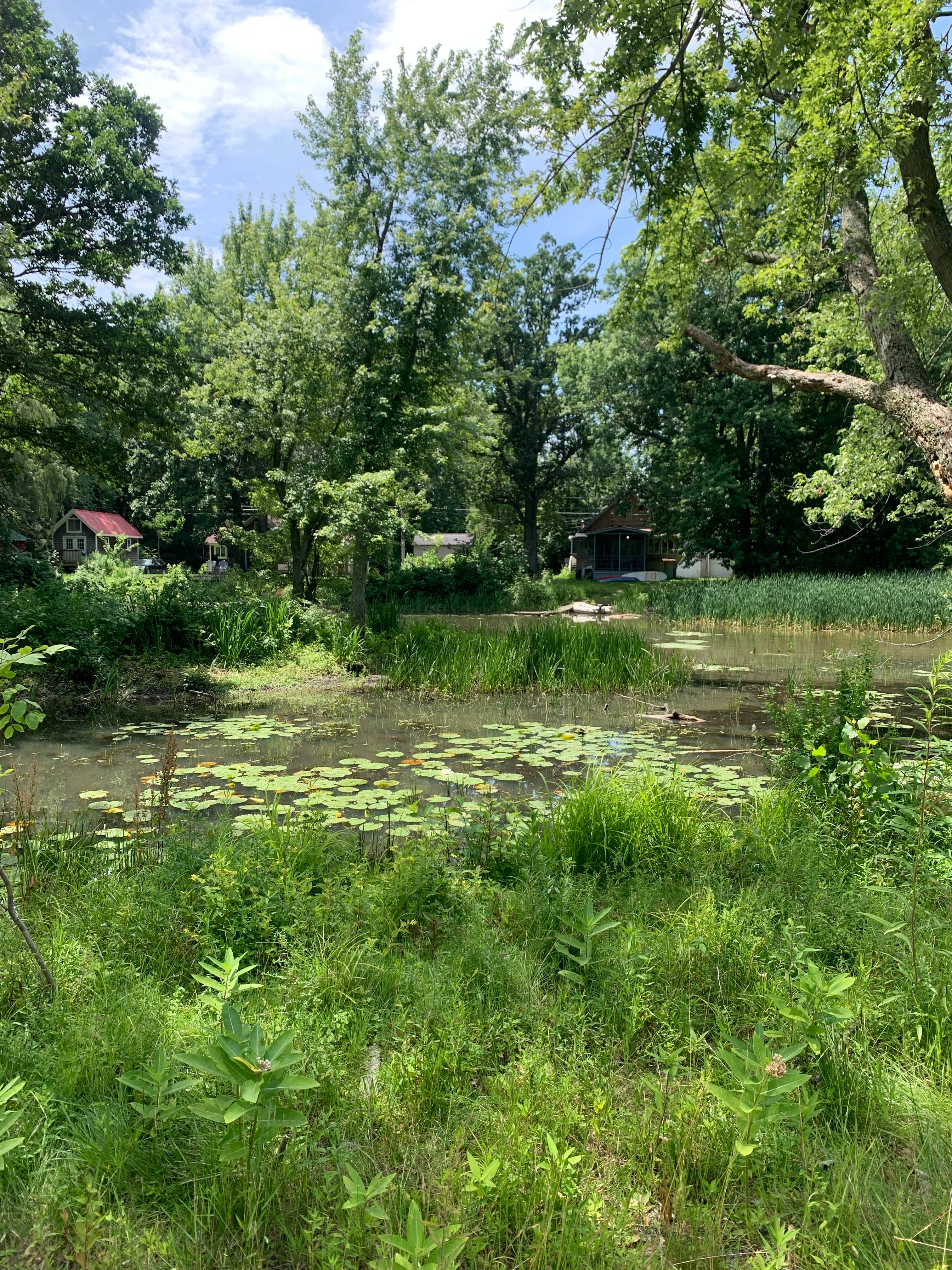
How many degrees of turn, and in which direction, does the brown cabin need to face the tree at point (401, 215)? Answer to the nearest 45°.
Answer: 0° — it already faces it

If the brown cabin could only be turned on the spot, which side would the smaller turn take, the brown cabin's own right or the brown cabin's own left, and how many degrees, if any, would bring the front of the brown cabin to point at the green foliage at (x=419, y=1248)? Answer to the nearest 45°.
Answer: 0° — it already faces it

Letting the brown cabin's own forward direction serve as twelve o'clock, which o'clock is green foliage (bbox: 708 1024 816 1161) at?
The green foliage is roughly at 12 o'clock from the brown cabin.

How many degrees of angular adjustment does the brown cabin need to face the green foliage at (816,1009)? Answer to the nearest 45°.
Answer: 0° — it already faces it

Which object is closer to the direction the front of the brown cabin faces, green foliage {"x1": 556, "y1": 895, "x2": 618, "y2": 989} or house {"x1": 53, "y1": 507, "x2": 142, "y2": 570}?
the green foliage

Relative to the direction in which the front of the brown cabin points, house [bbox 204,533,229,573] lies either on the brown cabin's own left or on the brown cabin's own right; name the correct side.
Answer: on the brown cabin's own right

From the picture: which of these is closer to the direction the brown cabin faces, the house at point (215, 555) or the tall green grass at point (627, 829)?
the tall green grass

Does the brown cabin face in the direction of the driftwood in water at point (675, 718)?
yes

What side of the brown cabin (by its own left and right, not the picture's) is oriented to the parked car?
right

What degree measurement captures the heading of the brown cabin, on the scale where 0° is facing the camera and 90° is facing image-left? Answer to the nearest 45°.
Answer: approximately 0°

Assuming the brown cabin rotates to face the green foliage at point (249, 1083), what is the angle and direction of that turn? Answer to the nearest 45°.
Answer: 0° — it already faces it
